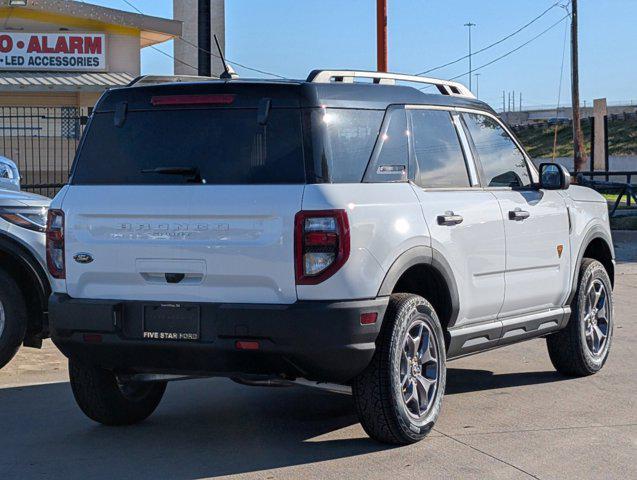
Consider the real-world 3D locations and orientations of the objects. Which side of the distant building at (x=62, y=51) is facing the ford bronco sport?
front

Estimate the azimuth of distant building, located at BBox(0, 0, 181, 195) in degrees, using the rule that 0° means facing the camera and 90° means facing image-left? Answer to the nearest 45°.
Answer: approximately 0°

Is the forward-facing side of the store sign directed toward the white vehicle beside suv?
yes

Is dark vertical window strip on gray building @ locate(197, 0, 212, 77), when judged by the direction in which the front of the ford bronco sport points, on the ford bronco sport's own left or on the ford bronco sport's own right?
on the ford bronco sport's own left

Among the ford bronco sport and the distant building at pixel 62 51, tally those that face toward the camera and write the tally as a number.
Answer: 1

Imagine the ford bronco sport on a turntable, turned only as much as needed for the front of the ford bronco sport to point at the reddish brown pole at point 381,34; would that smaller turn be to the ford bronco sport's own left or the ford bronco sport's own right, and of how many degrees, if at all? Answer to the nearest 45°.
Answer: approximately 45° to the ford bronco sport's own left
